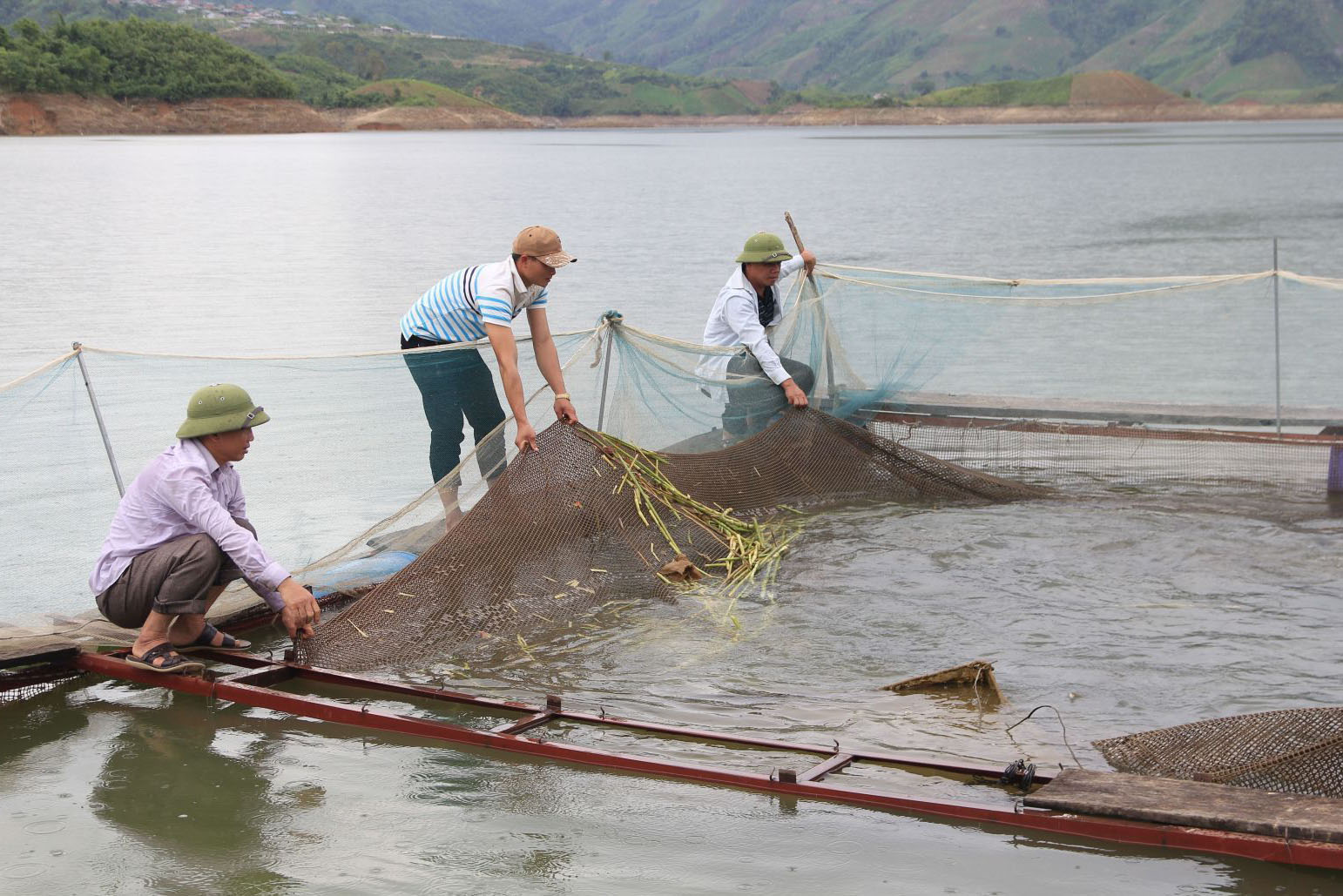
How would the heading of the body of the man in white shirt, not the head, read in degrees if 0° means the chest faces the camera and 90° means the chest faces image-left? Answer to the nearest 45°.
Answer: approximately 315°

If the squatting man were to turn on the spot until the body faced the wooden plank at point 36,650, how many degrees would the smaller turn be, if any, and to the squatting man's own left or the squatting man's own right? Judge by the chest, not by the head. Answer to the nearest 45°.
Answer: approximately 135° to the squatting man's own left

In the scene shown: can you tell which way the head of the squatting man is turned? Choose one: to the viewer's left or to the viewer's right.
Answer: to the viewer's right

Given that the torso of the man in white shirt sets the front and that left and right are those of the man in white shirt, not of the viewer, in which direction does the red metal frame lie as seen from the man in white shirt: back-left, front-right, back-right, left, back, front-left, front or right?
front-right

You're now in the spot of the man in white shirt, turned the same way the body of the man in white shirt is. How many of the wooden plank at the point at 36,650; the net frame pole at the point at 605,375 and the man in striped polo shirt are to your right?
3

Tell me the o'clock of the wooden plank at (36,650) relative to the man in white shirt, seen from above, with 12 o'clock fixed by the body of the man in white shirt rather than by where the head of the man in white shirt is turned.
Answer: The wooden plank is roughly at 3 o'clock from the man in white shirt.

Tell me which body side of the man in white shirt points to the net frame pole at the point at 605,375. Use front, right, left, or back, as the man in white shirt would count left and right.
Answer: right

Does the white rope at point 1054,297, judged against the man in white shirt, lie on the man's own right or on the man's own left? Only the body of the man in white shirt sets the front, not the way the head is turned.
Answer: on the man's own left

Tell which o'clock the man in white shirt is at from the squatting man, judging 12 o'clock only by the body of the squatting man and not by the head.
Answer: The man in white shirt is roughly at 11 o'clock from the squatting man.

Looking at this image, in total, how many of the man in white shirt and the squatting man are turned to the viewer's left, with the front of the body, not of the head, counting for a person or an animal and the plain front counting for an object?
0

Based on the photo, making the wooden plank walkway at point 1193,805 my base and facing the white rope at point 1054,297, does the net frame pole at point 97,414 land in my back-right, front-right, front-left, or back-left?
front-left

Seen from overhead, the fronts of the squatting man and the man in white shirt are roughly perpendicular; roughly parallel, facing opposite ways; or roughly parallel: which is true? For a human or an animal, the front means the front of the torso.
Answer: roughly perpendicular

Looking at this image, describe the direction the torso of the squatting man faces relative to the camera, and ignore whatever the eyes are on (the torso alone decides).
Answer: to the viewer's right

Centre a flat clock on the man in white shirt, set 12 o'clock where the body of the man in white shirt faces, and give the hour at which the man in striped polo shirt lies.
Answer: The man in striped polo shirt is roughly at 3 o'clock from the man in white shirt.
